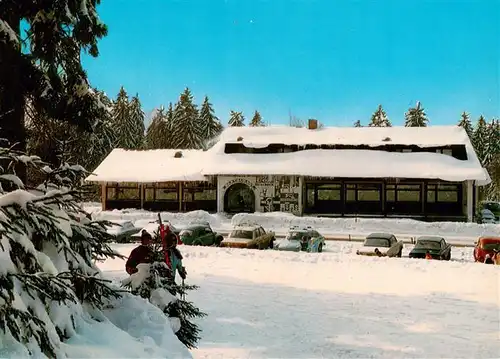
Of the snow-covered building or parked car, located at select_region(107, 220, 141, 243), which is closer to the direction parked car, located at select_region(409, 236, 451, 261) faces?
the parked car

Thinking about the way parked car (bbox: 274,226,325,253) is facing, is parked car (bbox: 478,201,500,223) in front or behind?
behind

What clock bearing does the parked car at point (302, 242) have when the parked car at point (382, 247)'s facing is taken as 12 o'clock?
the parked car at point (302, 242) is roughly at 2 o'clock from the parked car at point (382, 247).

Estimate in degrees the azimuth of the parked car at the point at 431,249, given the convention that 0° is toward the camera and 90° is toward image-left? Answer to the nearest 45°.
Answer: approximately 45°

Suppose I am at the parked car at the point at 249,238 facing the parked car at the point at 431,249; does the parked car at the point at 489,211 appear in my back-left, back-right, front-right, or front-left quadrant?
front-left

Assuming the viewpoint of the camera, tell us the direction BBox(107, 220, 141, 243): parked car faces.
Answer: facing the viewer and to the left of the viewer

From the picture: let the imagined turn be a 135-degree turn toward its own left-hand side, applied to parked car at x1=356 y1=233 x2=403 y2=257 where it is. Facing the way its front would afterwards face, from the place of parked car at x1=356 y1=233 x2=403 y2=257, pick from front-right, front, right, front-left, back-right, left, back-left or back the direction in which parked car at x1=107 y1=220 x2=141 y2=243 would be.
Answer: back

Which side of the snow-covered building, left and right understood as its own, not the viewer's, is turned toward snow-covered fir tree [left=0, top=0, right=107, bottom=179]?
front

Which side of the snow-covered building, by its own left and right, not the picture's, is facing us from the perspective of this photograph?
front

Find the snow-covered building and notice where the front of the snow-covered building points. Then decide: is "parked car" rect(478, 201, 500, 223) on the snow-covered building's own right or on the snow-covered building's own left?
on the snow-covered building's own left

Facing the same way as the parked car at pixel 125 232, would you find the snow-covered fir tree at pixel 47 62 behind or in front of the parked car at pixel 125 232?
in front

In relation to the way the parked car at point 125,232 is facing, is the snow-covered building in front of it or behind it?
behind

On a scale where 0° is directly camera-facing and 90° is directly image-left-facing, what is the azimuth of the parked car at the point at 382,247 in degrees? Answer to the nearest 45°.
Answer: approximately 45°
